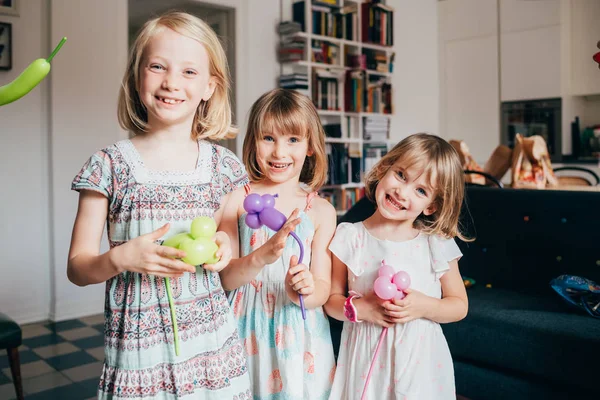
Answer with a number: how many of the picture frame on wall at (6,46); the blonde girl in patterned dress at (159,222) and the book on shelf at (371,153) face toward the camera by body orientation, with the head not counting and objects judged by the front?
3

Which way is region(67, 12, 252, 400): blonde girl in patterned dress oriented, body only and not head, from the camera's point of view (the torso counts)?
toward the camera

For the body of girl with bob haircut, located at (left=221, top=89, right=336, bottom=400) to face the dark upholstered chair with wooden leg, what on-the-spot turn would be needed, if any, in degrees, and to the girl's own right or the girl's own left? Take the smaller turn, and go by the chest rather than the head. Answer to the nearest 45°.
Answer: approximately 135° to the girl's own right

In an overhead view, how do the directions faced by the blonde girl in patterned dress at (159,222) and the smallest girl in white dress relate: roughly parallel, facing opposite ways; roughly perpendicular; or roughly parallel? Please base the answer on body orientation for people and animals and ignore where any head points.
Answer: roughly parallel

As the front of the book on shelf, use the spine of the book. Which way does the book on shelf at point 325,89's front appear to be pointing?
toward the camera

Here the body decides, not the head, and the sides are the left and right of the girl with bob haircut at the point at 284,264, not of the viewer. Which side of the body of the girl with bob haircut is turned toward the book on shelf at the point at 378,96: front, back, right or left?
back

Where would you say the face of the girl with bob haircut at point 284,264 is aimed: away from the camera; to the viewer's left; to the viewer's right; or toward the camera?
toward the camera

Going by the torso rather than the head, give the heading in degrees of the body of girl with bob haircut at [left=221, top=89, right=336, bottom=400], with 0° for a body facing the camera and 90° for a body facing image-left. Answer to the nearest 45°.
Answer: approximately 0°
